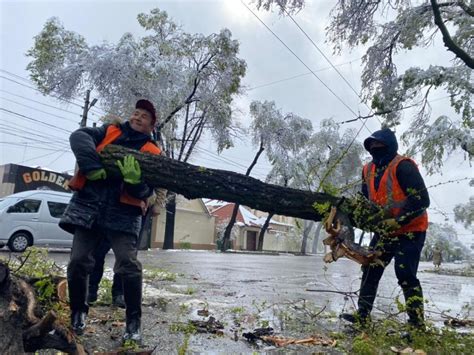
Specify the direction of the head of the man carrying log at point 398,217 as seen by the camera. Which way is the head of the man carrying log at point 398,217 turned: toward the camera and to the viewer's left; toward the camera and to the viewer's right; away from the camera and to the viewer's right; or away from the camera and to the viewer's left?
toward the camera and to the viewer's left

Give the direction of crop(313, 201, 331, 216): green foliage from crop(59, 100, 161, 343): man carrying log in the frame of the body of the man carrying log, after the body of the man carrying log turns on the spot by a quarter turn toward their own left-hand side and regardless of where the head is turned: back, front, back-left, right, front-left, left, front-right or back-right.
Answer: front

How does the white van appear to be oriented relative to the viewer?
to the viewer's left

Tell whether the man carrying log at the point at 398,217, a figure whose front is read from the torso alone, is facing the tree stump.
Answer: yes

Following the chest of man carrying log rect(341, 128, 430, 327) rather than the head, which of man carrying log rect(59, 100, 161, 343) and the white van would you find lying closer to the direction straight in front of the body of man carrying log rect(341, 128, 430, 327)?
the man carrying log

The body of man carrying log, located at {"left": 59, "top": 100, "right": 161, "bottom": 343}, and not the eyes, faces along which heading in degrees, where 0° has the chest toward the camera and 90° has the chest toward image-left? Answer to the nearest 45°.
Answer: approximately 0°

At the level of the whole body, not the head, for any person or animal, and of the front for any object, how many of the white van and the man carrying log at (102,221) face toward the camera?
1

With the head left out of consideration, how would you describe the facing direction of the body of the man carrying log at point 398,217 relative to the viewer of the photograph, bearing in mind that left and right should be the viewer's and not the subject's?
facing the viewer and to the left of the viewer

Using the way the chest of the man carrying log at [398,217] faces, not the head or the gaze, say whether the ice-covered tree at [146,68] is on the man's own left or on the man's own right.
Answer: on the man's own right

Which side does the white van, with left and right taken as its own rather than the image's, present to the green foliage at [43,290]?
left

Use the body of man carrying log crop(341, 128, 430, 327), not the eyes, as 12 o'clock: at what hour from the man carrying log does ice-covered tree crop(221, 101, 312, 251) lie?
The ice-covered tree is roughly at 4 o'clock from the man carrying log.

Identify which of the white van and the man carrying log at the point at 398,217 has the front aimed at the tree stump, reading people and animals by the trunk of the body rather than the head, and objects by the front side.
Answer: the man carrying log

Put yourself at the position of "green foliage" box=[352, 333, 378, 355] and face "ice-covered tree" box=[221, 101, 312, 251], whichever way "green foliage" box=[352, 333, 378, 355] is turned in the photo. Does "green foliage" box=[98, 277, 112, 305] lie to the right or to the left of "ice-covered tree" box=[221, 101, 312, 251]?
left
